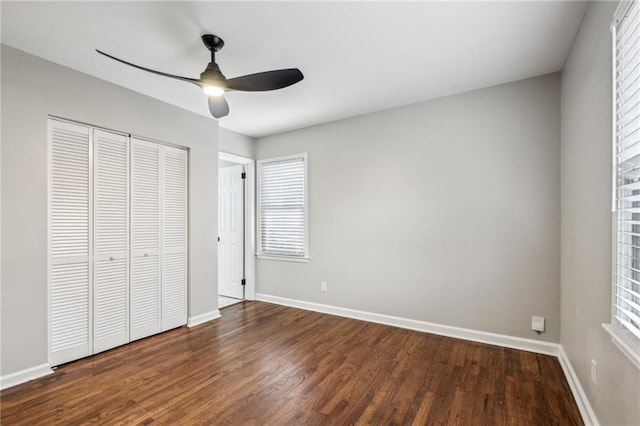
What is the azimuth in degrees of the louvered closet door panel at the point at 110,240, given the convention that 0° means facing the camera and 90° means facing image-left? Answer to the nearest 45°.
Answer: approximately 315°

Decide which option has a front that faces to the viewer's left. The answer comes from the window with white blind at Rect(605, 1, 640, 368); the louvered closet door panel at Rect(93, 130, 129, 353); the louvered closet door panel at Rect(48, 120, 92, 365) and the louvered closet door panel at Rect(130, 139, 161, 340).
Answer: the window with white blind

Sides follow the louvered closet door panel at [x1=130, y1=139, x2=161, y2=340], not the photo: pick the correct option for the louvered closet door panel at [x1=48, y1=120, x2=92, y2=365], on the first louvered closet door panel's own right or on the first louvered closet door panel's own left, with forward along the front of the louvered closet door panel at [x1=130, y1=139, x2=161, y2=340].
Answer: on the first louvered closet door panel's own right

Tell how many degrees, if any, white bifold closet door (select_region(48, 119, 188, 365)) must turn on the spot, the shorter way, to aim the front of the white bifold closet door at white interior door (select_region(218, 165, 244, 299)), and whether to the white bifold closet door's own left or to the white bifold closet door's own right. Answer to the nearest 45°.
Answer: approximately 90° to the white bifold closet door's own left

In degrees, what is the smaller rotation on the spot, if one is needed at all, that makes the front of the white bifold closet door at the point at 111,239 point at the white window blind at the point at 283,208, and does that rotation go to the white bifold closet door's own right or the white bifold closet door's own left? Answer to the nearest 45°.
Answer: approximately 45° to the white bifold closet door's own left

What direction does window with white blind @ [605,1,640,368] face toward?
to the viewer's left

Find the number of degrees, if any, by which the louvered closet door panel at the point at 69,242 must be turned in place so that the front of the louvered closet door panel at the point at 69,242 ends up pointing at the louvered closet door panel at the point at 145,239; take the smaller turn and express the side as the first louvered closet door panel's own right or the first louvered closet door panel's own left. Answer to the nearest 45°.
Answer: approximately 45° to the first louvered closet door panel's own left

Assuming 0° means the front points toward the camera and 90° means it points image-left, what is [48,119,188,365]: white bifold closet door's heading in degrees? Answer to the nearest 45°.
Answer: approximately 315°
